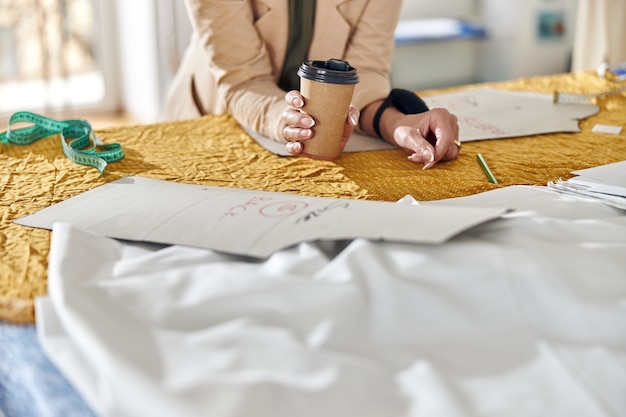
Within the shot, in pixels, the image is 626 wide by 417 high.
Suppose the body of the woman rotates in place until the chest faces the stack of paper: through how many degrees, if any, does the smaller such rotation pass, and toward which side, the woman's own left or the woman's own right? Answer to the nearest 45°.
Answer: approximately 45° to the woman's own left

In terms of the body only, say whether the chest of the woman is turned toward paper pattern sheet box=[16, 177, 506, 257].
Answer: yes

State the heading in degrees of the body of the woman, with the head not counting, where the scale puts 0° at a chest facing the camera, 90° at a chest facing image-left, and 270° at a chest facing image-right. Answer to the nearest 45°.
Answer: approximately 0°

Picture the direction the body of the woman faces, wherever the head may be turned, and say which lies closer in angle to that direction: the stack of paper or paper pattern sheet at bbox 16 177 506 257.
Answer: the paper pattern sheet
